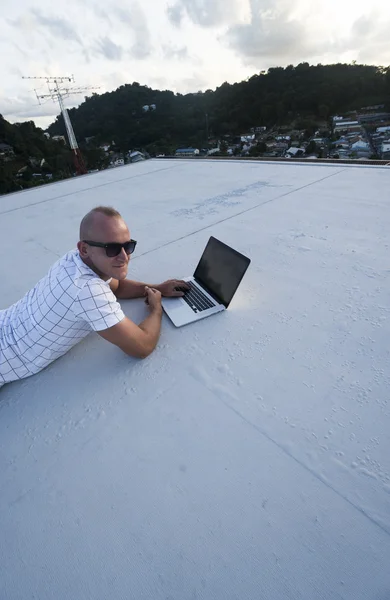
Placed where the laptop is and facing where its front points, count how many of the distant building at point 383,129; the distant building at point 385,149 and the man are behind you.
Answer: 2

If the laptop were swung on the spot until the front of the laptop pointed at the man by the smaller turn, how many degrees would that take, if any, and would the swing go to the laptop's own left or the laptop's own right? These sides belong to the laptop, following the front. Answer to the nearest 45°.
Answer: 0° — it already faces them

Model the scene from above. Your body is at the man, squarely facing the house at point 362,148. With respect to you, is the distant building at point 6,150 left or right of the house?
left

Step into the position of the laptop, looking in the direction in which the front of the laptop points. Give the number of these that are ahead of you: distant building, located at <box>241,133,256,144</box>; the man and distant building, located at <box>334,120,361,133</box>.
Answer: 1

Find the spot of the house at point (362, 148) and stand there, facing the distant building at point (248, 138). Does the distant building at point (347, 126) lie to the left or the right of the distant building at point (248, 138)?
right

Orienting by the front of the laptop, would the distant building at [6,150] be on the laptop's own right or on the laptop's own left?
on the laptop's own right

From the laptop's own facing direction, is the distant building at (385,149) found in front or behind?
behind

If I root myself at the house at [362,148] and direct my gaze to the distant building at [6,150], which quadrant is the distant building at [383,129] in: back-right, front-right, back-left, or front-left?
back-right

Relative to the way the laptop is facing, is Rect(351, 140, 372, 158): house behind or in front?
behind

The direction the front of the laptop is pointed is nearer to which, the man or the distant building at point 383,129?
the man

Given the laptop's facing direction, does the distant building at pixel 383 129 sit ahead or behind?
behind

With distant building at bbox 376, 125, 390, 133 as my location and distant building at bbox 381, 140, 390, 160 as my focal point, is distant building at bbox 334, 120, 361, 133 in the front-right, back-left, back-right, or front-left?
back-right

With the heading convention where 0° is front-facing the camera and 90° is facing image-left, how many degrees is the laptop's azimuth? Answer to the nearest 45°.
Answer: approximately 45°
